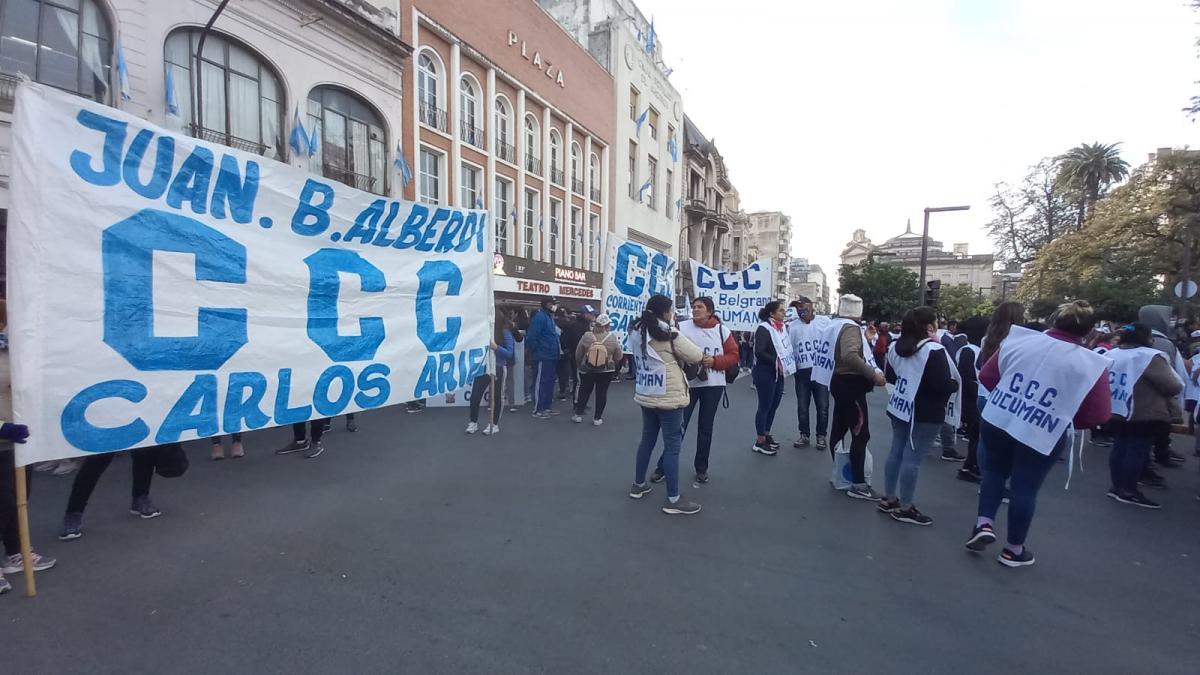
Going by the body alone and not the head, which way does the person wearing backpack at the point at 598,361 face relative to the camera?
away from the camera

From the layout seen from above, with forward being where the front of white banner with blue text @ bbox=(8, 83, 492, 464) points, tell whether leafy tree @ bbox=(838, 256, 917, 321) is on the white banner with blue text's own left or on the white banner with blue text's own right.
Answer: on the white banner with blue text's own left

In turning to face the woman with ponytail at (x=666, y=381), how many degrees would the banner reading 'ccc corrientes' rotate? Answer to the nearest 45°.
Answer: approximately 45° to its right

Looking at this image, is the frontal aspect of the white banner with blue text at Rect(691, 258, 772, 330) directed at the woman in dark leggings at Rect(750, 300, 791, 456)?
yes

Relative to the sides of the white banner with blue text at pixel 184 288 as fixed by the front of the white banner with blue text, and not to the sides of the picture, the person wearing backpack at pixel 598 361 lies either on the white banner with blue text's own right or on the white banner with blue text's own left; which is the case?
on the white banner with blue text's own left

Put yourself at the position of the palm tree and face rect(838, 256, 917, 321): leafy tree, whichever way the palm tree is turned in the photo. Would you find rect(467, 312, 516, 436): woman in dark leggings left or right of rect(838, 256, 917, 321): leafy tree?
left

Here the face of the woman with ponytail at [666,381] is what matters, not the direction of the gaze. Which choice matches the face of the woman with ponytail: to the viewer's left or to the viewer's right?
to the viewer's right

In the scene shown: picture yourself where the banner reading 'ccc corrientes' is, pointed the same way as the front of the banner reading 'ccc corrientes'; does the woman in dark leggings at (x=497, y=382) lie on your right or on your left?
on your right

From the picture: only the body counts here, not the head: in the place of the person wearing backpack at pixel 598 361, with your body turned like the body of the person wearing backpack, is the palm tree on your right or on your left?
on your right
